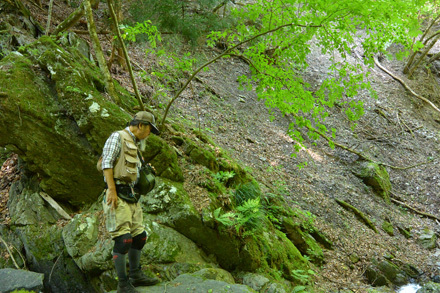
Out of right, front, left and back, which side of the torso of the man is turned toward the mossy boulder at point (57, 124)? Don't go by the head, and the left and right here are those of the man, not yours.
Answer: back

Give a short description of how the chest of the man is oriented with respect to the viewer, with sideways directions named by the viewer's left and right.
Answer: facing the viewer and to the right of the viewer

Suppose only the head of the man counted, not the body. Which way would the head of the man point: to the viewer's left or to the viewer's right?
to the viewer's right

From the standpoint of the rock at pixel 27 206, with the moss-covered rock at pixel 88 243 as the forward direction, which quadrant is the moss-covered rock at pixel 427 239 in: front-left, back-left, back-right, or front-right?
front-left

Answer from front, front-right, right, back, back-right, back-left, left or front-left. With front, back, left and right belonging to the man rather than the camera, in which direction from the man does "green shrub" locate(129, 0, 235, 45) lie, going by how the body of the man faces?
back-left

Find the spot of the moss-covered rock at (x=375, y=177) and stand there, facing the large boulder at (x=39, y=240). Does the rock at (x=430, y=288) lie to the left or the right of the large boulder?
left

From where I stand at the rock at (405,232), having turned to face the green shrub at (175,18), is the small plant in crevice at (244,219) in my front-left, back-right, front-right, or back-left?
front-left

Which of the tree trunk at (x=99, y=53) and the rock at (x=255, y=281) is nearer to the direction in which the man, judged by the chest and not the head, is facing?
the rock

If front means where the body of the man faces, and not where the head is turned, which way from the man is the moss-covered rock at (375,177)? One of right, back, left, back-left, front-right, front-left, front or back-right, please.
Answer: left

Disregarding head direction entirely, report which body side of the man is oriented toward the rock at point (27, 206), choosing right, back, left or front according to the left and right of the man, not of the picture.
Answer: back
